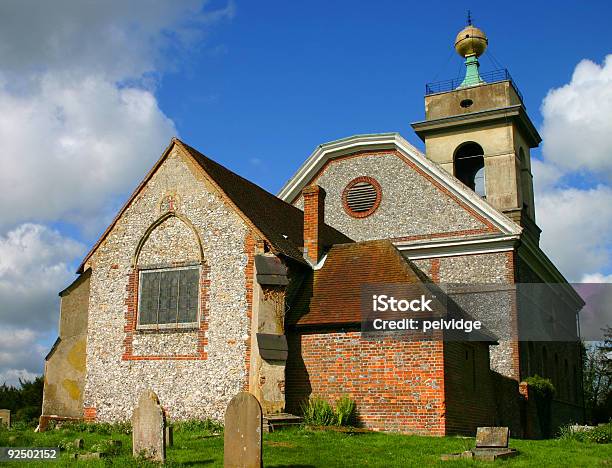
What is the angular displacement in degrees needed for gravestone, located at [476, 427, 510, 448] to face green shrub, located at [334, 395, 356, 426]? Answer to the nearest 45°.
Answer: approximately 135° to its right

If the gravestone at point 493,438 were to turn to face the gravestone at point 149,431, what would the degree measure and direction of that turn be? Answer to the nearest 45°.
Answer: approximately 90° to its right

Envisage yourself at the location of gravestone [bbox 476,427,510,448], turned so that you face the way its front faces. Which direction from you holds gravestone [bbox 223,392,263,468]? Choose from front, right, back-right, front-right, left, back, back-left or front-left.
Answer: front-right

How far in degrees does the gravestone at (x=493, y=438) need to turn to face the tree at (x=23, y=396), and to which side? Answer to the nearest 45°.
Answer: approximately 135° to its right

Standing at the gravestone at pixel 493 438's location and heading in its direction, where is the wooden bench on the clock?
The wooden bench is roughly at 4 o'clock from the gravestone.

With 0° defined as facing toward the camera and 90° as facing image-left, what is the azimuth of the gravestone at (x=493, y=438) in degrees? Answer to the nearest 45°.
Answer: approximately 0°

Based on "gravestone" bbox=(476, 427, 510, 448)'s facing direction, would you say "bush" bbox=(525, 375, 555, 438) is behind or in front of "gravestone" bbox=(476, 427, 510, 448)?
behind

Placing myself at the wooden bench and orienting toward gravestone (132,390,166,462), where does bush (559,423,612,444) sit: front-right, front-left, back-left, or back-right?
back-left
